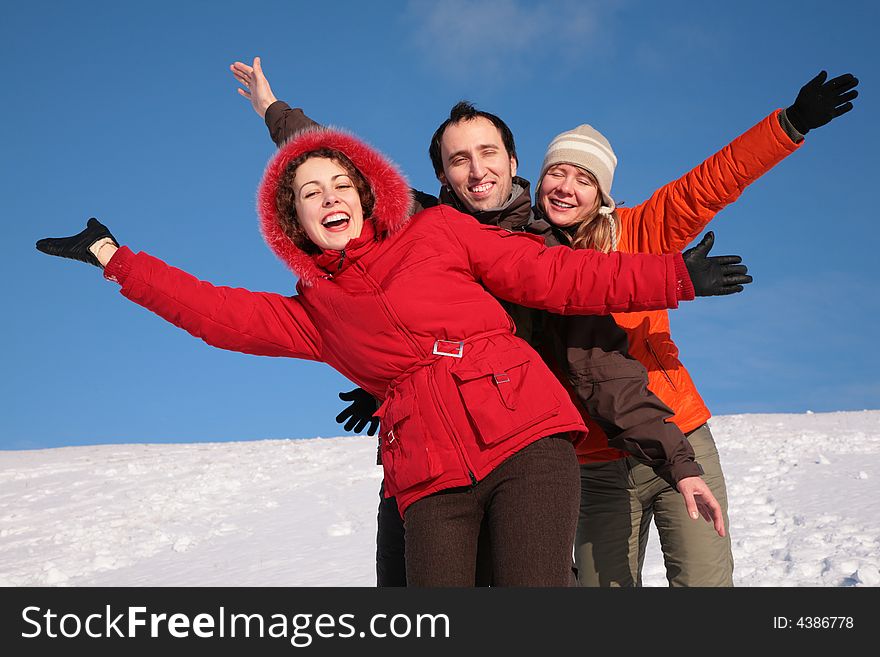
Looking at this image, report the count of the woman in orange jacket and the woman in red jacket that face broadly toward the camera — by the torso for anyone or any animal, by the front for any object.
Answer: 2

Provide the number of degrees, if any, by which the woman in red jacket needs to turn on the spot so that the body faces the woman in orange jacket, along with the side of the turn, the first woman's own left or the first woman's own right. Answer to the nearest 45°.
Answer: approximately 135° to the first woman's own left

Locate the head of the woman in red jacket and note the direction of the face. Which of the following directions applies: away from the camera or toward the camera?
toward the camera

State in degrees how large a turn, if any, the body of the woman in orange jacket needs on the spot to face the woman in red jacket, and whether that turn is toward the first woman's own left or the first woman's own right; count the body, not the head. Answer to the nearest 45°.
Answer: approximately 45° to the first woman's own right

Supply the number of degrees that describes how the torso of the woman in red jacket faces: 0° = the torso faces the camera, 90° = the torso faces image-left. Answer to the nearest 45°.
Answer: approximately 0°

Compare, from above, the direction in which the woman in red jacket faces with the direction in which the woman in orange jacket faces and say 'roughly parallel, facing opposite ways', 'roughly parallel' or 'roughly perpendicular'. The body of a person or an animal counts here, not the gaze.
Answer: roughly parallel

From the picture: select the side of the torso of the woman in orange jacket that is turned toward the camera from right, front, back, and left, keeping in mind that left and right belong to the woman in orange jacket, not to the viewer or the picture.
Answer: front
